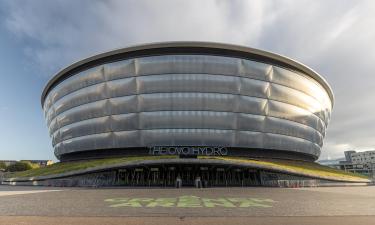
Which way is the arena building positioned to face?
toward the camera
